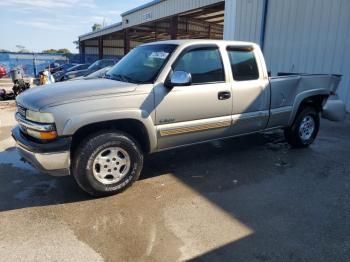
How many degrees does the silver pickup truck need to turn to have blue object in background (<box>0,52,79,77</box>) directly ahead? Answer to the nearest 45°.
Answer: approximately 90° to its right

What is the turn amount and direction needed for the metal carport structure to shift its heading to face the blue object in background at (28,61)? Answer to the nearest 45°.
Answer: approximately 45° to its right

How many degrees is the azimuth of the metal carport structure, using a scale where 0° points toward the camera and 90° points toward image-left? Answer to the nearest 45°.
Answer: approximately 45°

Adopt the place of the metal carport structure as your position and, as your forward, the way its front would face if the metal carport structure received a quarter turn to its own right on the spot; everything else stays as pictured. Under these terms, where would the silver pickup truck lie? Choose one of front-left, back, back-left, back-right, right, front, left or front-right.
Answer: back-left

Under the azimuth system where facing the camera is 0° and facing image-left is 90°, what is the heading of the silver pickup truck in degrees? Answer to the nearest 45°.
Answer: approximately 45°
